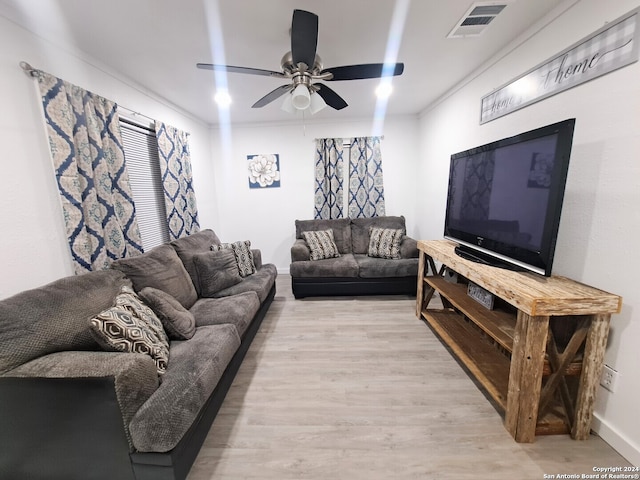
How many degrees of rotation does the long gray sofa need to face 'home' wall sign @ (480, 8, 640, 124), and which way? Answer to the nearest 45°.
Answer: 0° — it already faces it

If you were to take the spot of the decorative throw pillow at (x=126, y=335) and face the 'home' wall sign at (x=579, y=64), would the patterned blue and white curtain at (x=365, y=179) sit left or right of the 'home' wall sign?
left

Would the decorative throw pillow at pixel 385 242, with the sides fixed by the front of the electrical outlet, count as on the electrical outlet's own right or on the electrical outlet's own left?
on the electrical outlet's own right

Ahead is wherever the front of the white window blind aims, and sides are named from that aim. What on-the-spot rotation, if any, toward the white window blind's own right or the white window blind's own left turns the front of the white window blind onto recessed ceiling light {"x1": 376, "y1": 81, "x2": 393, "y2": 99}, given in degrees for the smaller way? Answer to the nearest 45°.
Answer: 0° — it already faces it

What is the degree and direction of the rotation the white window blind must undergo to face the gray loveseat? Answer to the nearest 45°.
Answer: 0° — it already faces it

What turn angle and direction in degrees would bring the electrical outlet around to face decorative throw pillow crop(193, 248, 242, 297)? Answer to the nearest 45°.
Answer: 0° — it already faces it

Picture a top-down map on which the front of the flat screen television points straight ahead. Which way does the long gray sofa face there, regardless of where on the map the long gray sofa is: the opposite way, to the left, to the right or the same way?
the opposite way

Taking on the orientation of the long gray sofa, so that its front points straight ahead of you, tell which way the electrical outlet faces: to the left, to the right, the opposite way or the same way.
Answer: the opposite way

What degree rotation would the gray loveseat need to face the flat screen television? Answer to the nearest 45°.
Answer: approximately 45° to its left

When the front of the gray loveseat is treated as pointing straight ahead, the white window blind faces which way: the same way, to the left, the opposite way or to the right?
to the left

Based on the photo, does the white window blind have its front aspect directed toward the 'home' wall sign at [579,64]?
yes

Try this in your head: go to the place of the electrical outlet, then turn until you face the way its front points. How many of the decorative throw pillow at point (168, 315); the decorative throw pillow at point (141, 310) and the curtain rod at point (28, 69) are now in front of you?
3

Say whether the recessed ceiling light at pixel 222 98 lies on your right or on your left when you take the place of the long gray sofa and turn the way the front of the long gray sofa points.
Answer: on your left
